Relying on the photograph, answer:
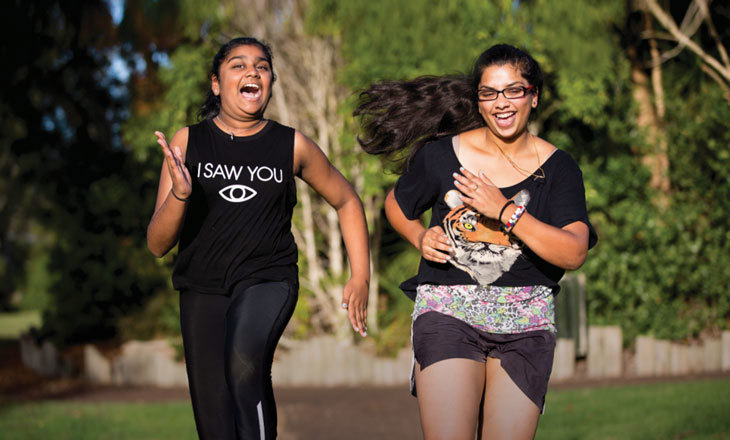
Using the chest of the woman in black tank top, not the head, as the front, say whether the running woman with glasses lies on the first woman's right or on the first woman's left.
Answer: on the first woman's left

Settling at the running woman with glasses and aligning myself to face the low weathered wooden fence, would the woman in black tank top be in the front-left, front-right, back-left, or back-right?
front-left

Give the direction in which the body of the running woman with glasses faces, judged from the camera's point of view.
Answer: toward the camera

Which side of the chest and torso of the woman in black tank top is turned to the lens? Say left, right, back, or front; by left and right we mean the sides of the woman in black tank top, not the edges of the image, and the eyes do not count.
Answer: front

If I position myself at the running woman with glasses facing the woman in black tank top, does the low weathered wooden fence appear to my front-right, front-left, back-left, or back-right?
front-right

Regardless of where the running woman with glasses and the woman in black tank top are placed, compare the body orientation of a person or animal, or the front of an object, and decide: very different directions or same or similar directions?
same or similar directions

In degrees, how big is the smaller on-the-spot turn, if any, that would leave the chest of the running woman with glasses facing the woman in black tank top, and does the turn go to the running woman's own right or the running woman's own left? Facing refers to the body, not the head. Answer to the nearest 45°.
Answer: approximately 90° to the running woman's own right

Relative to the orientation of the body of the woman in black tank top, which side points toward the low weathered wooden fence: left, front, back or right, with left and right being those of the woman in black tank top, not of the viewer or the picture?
back

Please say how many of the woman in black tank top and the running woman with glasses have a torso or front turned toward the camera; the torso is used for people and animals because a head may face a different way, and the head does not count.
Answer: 2

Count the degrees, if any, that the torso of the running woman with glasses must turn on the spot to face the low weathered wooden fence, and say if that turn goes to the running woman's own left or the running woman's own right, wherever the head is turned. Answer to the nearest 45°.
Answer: approximately 180°
